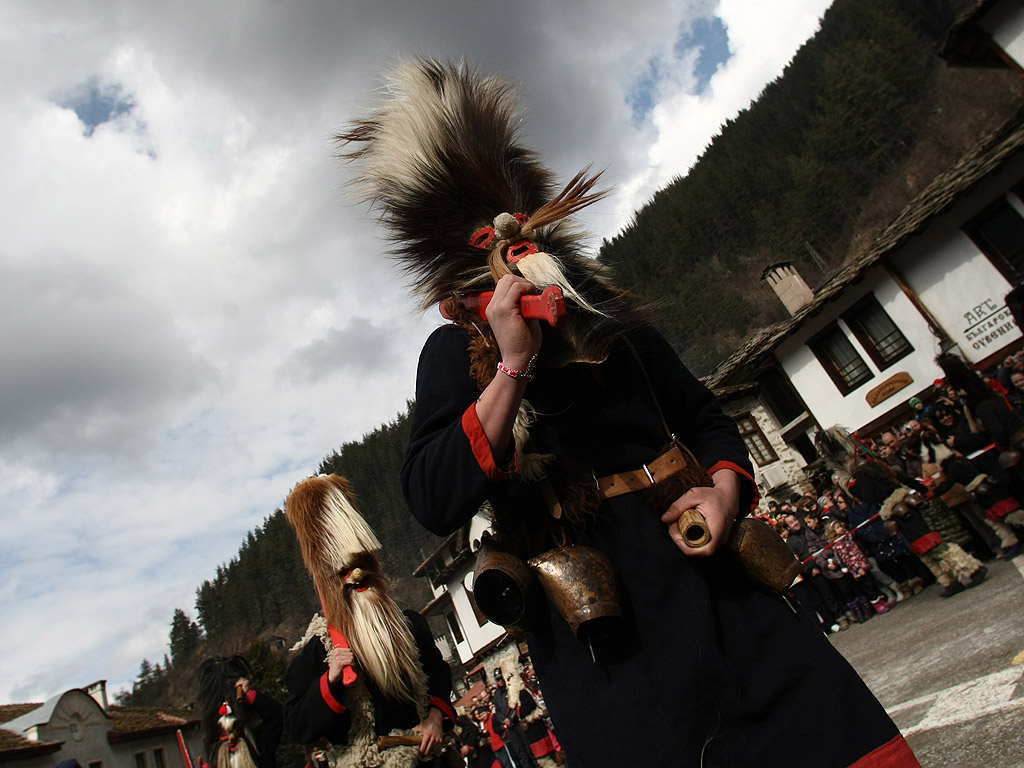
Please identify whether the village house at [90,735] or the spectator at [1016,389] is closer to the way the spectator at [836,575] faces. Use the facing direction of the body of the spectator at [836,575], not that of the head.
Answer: the village house

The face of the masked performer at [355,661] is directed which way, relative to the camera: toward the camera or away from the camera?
toward the camera

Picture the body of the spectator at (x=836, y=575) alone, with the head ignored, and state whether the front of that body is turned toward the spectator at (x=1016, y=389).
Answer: no

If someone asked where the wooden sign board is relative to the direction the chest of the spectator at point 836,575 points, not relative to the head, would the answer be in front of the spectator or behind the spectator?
behind

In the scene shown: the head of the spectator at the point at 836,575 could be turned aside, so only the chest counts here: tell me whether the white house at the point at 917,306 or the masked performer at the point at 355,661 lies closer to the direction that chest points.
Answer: the masked performer

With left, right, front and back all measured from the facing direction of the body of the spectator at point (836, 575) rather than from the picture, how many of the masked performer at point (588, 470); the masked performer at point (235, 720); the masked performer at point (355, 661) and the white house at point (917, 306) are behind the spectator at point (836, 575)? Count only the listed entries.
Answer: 1

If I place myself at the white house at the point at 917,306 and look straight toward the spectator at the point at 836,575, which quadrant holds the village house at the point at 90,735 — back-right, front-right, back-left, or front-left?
front-right

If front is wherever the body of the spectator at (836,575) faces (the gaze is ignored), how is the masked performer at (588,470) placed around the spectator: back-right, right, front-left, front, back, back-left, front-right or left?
front-left

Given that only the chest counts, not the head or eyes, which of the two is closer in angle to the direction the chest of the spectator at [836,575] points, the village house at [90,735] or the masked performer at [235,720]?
the masked performer

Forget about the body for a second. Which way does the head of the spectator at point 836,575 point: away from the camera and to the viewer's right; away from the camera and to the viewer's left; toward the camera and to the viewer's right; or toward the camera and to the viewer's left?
toward the camera and to the viewer's left

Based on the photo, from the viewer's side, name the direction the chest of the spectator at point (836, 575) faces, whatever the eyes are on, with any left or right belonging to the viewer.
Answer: facing the viewer and to the left of the viewer

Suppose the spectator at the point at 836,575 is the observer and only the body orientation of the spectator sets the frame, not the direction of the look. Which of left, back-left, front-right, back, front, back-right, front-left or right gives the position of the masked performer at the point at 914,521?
left

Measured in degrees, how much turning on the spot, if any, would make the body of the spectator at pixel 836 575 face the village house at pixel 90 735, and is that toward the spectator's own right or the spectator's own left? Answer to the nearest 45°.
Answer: approximately 45° to the spectator's own right

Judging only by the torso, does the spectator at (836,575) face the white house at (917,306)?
no
